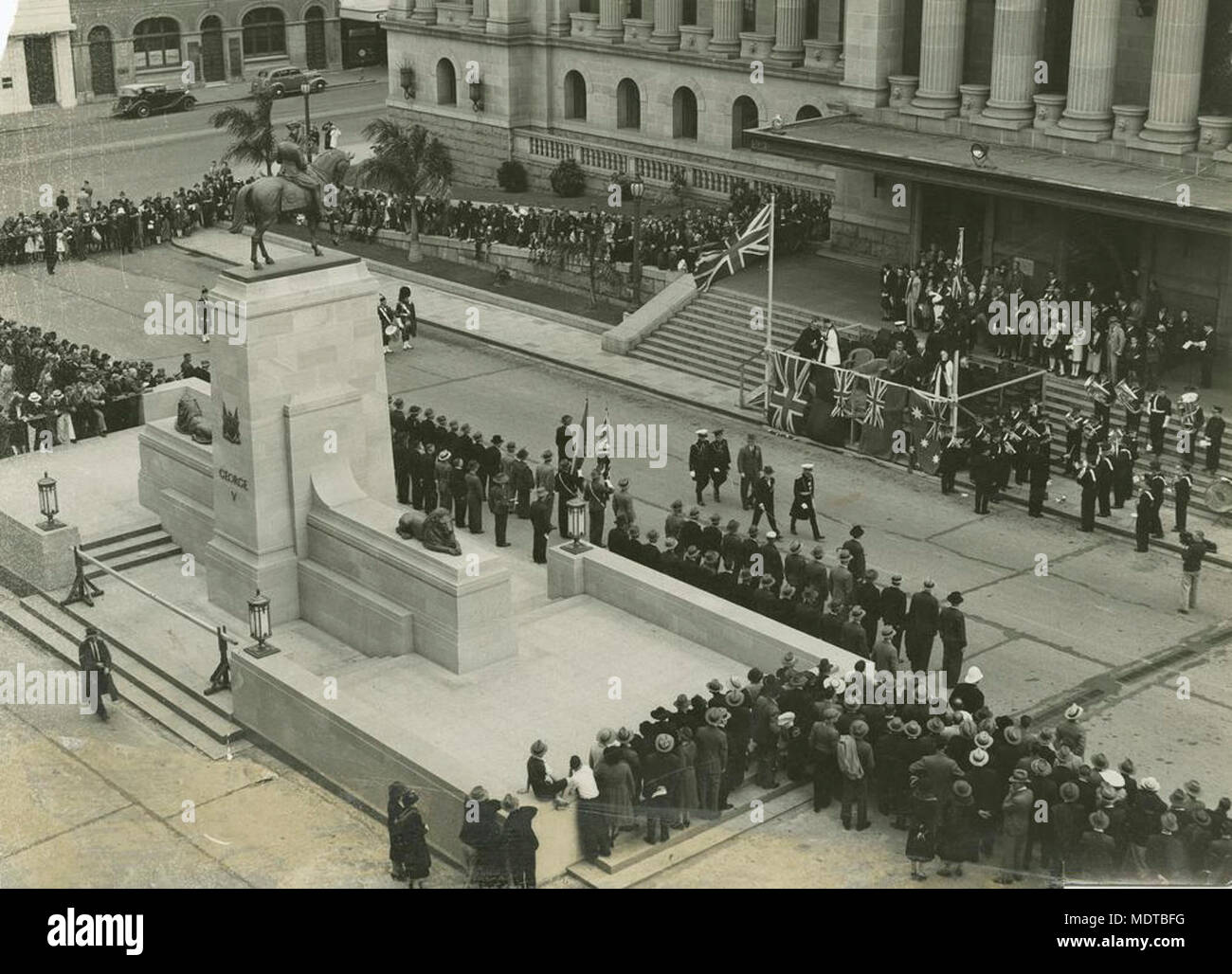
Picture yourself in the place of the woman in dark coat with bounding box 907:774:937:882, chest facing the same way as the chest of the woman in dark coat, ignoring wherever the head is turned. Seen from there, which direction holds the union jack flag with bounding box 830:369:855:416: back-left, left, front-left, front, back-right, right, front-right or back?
front

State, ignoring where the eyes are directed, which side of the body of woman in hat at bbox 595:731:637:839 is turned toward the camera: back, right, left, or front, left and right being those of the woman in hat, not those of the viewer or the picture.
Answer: back

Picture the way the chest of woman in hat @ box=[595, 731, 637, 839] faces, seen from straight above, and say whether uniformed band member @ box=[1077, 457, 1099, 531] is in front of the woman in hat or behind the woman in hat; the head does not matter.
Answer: in front

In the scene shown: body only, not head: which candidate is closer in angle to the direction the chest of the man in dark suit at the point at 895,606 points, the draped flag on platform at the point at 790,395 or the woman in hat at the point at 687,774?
the draped flag on platform

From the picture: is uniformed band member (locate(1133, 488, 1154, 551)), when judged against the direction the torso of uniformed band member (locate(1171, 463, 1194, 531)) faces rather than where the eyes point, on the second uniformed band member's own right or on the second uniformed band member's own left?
on the second uniformed band member's own left

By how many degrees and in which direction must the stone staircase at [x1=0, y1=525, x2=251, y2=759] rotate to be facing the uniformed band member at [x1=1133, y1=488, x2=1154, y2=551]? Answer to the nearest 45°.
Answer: approximately 135° to its left

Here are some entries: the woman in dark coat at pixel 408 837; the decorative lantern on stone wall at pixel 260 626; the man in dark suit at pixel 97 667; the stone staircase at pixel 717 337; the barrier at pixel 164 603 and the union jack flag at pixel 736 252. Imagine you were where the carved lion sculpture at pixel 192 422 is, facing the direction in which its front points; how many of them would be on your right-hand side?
2

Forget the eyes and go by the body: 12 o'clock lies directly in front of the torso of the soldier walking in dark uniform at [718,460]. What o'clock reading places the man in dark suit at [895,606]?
The man in dark suit is roughly at 10 o'clock from the soldier walking in dark uniform.

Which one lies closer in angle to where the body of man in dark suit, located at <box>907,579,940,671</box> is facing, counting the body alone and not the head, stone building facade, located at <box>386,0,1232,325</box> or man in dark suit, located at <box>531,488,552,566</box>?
the stone building facade

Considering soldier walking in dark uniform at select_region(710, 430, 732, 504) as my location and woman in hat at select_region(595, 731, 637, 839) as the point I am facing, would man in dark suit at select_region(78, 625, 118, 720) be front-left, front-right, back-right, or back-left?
front-right

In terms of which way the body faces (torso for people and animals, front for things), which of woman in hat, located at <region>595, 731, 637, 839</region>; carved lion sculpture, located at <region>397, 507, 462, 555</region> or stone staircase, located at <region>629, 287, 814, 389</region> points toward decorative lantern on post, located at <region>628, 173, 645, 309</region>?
the woman in hat

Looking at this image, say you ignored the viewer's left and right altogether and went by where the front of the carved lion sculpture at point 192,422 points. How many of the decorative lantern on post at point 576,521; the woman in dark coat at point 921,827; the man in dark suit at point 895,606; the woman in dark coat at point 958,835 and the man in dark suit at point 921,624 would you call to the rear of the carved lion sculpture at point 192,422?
5

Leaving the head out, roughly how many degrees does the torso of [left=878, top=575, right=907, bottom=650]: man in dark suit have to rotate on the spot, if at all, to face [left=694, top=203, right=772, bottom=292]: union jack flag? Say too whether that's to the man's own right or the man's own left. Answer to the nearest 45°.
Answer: approximately 45° to the man's own left

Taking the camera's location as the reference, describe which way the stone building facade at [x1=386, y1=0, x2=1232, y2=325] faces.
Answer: facing the viewer and to the left of the viewer

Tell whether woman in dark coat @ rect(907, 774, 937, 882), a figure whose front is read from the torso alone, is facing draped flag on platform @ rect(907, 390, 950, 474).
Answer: yes

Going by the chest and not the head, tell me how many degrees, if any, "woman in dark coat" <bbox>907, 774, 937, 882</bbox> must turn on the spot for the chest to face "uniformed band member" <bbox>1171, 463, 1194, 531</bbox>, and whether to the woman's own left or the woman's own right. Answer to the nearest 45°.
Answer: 0° — they already face them

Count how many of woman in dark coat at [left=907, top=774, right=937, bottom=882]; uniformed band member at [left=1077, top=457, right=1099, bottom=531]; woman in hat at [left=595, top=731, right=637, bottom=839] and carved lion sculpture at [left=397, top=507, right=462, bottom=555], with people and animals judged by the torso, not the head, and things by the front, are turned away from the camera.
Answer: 2

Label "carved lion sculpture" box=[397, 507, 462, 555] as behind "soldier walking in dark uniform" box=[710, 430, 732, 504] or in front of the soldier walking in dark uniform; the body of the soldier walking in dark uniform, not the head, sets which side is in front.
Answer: in front

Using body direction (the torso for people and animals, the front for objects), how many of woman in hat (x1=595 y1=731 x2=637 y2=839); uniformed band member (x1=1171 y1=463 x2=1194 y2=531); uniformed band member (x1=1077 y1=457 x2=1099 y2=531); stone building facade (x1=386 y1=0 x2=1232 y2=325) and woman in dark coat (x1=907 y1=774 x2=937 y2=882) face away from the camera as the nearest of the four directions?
2

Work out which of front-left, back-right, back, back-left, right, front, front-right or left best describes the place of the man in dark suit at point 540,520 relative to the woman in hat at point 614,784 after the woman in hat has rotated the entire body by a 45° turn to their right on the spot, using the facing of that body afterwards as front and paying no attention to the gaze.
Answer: front-left
